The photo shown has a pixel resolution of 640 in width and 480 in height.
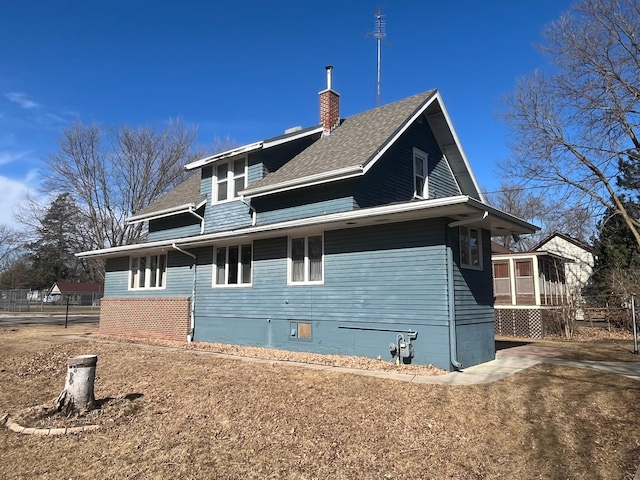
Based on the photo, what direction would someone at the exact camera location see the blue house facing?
facing away from the viewer and to the left of the viewer

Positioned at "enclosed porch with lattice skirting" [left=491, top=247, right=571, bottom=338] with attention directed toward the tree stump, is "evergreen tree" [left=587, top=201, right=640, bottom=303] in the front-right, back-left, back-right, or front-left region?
back-left

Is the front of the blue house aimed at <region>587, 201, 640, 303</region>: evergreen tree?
no

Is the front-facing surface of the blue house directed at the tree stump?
no
